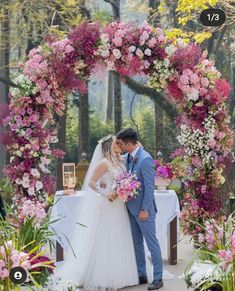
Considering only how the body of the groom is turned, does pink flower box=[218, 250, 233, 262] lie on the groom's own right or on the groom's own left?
on the groom's own left

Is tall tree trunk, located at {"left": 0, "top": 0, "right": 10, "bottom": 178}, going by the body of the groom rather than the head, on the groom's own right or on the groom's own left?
on the groom's own right

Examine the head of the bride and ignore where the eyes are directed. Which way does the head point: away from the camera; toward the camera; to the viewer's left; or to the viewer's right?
to the viewer's right

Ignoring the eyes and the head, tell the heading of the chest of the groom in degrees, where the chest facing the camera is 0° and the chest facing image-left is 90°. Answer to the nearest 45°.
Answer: approximately 45°

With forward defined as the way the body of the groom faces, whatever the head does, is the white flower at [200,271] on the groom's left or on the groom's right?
on the groom's left
